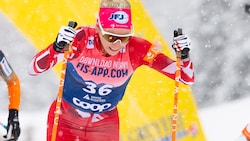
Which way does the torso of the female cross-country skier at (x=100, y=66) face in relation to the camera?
toward the camera

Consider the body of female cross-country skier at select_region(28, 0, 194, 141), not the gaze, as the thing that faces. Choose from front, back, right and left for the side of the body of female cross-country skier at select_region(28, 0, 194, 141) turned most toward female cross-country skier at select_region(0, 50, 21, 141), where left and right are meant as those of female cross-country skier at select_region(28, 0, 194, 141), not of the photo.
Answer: right

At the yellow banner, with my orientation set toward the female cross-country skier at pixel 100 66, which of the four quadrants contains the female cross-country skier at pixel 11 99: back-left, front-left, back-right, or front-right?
front-right

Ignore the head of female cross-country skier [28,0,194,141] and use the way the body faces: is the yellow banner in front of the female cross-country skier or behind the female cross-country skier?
behind
